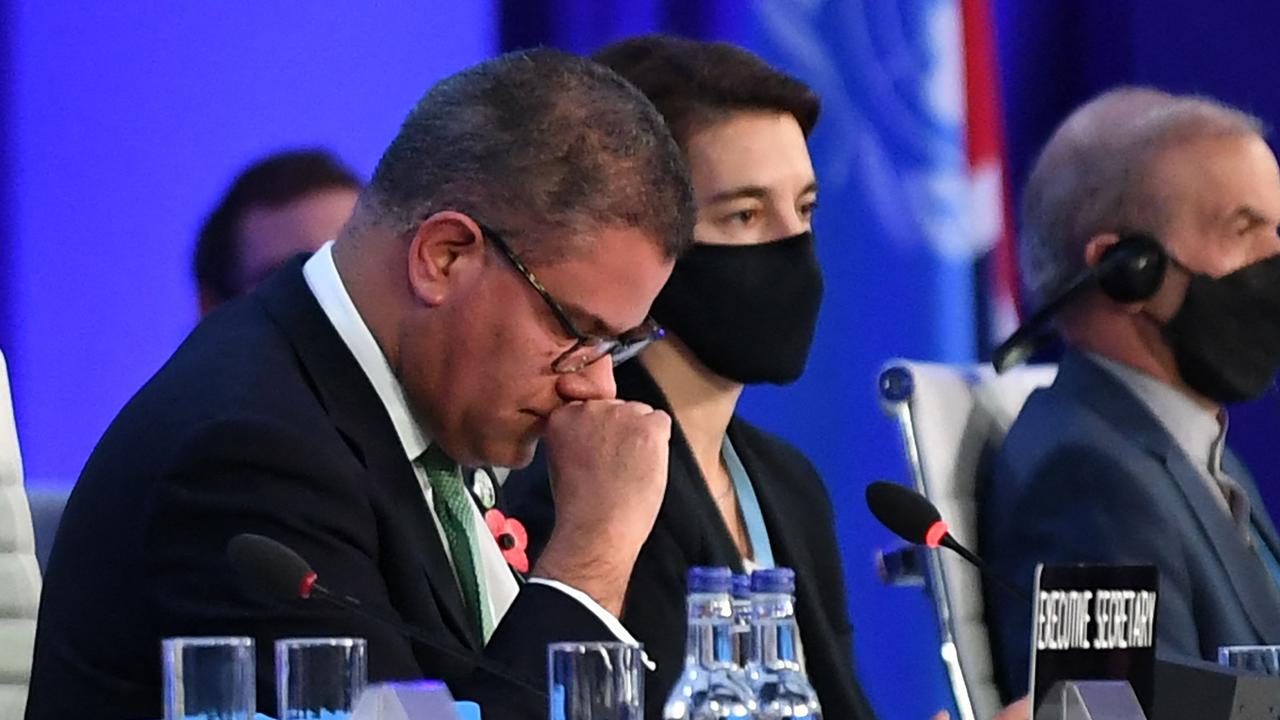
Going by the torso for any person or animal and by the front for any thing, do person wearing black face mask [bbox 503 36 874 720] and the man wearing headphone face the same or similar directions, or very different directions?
same or similar directions

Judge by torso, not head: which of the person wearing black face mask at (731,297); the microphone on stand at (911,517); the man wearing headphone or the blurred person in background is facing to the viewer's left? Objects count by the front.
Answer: the microphone on stand

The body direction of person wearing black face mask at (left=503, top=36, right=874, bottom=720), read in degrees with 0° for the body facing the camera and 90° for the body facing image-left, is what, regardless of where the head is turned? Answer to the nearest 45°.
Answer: approximately 315°

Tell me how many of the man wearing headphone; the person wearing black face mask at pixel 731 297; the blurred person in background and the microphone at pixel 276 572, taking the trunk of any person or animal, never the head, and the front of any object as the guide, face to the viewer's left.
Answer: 1

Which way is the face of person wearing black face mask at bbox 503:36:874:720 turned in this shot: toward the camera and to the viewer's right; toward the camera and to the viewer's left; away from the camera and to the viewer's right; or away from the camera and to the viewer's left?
toward the camera and to the viewer's right

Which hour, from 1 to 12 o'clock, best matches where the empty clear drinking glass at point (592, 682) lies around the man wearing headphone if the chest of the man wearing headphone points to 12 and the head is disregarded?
The empty clear drinking glass is roughly at 2 o'clock from the man wearing headphone.

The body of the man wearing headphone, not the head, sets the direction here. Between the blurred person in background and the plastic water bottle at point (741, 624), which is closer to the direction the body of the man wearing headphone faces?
the plastic water bottle

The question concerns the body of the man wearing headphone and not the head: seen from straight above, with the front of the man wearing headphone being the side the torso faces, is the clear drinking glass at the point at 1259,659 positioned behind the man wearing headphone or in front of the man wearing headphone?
in front

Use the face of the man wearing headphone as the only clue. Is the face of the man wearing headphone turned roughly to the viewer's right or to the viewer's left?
to the viewer's right

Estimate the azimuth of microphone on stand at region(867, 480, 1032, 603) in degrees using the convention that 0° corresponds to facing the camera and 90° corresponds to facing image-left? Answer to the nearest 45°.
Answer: approximately 90°

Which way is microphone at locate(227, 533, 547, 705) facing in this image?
to the viewer's left
